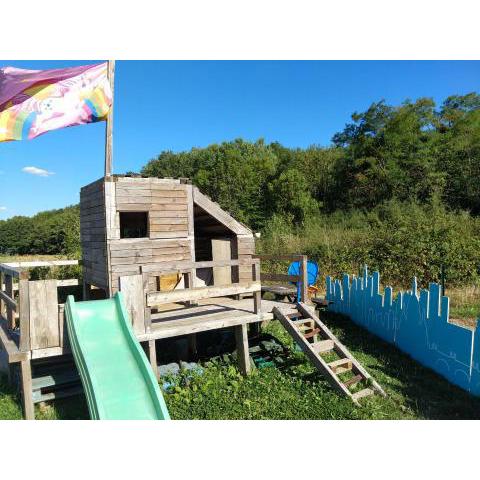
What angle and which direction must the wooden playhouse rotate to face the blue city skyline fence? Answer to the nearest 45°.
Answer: approximately 45° to its left

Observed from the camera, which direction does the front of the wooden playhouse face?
facing the viewer and to the right of the viewer
